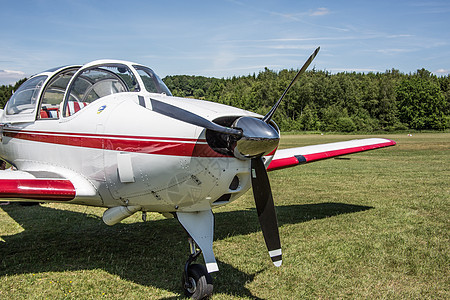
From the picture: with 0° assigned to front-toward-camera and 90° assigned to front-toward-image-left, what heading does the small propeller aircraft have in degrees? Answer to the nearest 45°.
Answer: approximately 315°
